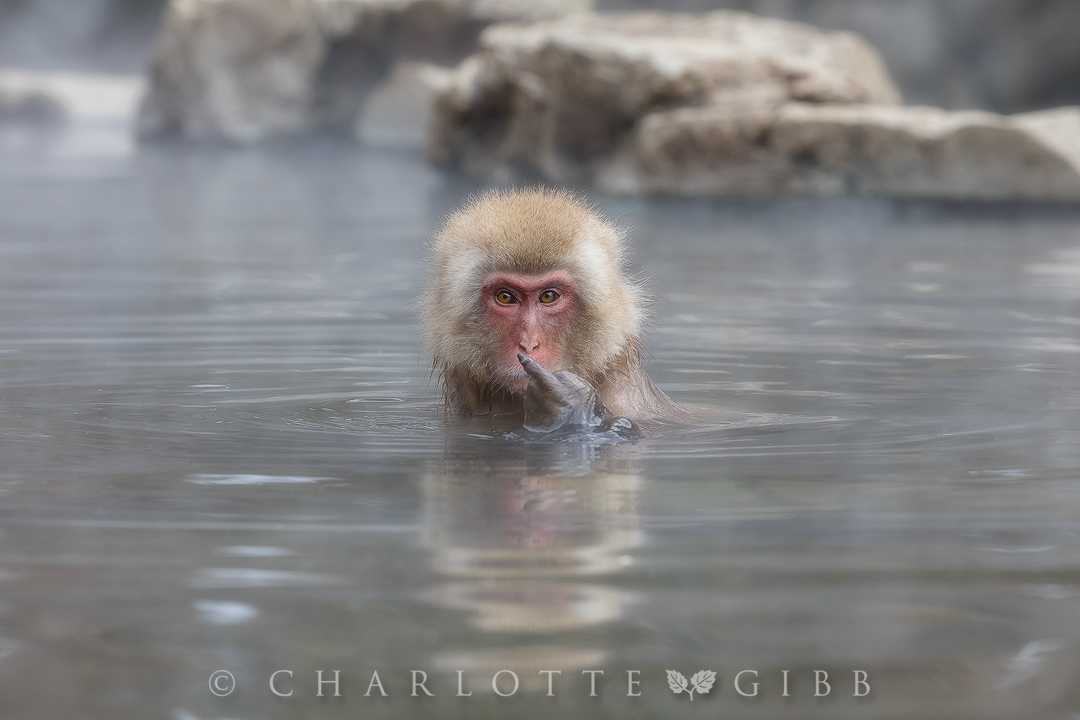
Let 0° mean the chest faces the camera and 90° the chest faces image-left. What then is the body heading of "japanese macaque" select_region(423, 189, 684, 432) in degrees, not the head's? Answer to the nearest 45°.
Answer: approximately 0°

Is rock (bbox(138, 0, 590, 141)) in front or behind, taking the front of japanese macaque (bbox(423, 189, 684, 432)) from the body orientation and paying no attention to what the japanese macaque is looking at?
behind

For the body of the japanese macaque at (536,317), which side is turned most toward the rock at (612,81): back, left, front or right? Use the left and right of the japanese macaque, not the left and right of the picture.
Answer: back

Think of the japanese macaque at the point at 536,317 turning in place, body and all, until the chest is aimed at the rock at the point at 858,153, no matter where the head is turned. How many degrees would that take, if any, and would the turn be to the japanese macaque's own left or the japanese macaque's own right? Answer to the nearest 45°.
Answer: approximately 180°

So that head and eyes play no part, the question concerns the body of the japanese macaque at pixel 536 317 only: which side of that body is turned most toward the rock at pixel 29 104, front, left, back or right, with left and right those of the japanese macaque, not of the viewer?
back
